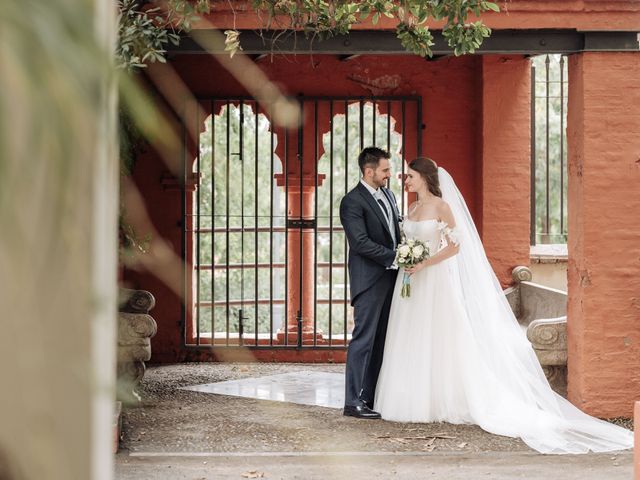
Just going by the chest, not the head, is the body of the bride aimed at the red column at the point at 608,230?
no

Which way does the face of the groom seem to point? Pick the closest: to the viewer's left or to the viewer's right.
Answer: to the viewer's right

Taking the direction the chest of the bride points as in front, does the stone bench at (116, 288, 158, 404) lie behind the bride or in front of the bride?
in front

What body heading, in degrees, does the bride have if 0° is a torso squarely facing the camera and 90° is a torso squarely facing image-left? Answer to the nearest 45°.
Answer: approximately 90°

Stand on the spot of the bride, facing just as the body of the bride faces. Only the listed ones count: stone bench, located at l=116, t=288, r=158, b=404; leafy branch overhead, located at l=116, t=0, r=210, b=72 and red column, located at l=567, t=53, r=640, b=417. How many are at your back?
1

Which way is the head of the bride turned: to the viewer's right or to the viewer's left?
to the viewer's left

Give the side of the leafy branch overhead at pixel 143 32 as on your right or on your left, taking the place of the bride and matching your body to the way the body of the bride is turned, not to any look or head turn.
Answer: on your left

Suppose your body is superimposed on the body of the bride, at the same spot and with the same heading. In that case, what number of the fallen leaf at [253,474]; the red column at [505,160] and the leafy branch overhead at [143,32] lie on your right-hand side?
1

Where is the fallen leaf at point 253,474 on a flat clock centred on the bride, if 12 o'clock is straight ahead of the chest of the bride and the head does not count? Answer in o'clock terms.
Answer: The fallen leaf is roughly at 10 o'clock from the bride.

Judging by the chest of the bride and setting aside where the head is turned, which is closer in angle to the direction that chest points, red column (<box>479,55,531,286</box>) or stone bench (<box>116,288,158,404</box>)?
the stone bench

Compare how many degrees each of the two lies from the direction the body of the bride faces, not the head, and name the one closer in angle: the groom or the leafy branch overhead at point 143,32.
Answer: the groom

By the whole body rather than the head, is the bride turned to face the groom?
yes
